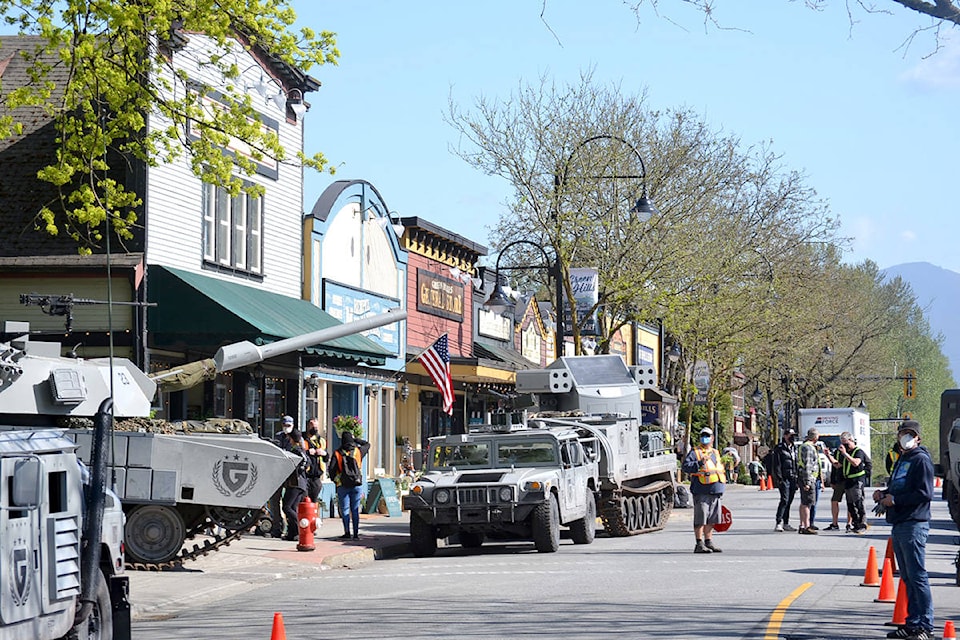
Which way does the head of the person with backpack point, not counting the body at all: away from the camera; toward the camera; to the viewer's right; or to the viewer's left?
away from the camera

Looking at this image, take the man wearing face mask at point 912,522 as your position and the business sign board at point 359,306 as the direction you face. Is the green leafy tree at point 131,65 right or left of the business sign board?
left

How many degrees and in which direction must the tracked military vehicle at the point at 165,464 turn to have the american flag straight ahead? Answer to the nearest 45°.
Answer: approximately 45° to its left

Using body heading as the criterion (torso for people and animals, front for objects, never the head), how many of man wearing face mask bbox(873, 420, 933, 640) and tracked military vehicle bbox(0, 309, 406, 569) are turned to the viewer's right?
1

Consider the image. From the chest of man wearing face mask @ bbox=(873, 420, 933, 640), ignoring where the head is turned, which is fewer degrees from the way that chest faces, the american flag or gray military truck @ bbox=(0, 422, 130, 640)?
the gray military truck

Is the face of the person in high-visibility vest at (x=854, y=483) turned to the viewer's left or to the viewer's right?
to the viewer's left

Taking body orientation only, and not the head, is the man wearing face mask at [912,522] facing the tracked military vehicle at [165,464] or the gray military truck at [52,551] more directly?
the gray military truck

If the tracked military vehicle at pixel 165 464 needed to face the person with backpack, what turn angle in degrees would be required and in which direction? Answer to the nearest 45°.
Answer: approximately 45° to its left

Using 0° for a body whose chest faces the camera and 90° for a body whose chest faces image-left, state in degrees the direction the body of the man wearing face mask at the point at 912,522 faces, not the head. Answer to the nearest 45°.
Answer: approximately 45°

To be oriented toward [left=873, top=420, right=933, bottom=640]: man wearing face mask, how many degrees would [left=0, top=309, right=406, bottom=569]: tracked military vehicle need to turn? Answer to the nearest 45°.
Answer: approximately 45° to its right

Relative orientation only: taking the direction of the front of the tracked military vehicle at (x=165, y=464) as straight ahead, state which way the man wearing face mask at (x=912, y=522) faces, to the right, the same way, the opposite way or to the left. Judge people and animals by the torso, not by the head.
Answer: the opposite way

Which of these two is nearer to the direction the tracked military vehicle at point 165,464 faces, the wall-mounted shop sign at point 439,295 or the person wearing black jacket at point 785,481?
the person wearing black jacket

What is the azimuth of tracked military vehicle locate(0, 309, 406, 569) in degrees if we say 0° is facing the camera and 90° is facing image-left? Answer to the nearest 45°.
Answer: approximately 270°

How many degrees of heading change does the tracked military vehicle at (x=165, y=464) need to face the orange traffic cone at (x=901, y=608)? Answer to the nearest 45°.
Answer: approximately 45° to its right

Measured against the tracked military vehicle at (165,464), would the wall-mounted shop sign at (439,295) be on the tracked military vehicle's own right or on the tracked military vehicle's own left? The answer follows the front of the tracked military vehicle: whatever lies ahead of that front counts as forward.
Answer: on the tracked military vehicle's own left

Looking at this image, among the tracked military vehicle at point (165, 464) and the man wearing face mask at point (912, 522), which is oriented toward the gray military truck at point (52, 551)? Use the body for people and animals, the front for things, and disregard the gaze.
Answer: the man wearing face mask
